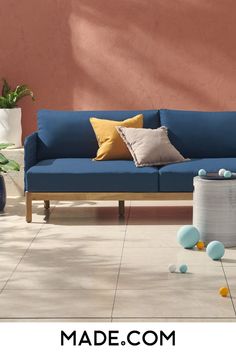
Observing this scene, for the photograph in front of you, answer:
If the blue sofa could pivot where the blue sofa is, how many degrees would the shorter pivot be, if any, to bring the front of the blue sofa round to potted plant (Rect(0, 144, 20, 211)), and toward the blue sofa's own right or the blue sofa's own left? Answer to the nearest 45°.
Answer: approximately 90° to the blue sofa's own right

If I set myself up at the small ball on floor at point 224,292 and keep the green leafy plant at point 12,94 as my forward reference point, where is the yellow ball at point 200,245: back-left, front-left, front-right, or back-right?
front-right

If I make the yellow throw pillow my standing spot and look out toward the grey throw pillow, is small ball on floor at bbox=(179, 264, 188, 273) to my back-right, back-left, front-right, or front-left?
front-right

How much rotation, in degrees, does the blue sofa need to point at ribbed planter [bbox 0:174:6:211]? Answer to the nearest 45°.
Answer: approximately 90° to its right

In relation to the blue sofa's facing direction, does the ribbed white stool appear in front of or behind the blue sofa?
in front

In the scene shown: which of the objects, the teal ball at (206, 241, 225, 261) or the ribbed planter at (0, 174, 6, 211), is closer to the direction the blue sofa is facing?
the teal ball

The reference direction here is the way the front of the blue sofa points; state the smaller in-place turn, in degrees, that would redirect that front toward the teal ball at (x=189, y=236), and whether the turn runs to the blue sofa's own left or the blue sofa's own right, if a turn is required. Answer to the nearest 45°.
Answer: approximately 45° to the blue sofa's own left

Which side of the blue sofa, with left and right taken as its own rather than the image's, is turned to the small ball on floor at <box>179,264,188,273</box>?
front

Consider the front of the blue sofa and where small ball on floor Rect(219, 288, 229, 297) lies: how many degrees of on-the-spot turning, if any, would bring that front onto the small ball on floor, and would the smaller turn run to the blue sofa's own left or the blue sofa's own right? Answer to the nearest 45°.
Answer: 0° — it already faces it

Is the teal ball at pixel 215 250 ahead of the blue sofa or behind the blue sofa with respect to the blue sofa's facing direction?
ahead

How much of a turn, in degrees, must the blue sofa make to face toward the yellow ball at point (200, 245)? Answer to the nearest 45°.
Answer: approximately 45° to its left

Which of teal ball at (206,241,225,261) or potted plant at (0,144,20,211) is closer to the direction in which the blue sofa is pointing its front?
the teal ball

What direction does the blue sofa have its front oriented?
toward the camera

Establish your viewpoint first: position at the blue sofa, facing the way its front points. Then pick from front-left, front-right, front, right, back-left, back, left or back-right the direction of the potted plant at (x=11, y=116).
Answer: back-right

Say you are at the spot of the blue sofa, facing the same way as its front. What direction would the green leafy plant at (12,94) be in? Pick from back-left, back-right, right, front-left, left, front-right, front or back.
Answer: back-right
